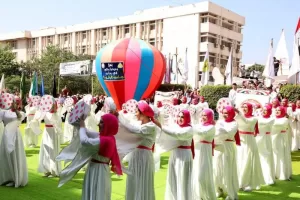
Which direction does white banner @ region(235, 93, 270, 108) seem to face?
toward the camera

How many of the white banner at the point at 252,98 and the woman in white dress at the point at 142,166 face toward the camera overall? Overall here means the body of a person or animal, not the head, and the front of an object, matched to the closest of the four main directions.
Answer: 1

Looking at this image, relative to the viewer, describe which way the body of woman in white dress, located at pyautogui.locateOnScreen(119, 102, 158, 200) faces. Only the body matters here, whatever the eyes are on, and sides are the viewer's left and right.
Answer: facing to the left of the viewer

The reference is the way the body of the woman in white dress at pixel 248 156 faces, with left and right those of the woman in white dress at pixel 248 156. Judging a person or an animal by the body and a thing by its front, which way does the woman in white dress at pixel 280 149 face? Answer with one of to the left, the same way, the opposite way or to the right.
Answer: the same way

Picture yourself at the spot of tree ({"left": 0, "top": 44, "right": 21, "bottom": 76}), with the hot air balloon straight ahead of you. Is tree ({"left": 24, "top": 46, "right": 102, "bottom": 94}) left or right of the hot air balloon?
left

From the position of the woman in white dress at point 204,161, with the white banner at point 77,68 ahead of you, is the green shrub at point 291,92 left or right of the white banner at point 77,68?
right

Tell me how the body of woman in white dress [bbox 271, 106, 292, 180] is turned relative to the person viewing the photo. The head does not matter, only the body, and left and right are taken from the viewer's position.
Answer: facing the viewer and to the left of the viewer

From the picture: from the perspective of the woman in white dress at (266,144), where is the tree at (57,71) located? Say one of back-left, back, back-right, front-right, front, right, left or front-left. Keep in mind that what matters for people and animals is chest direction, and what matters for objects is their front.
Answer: right
